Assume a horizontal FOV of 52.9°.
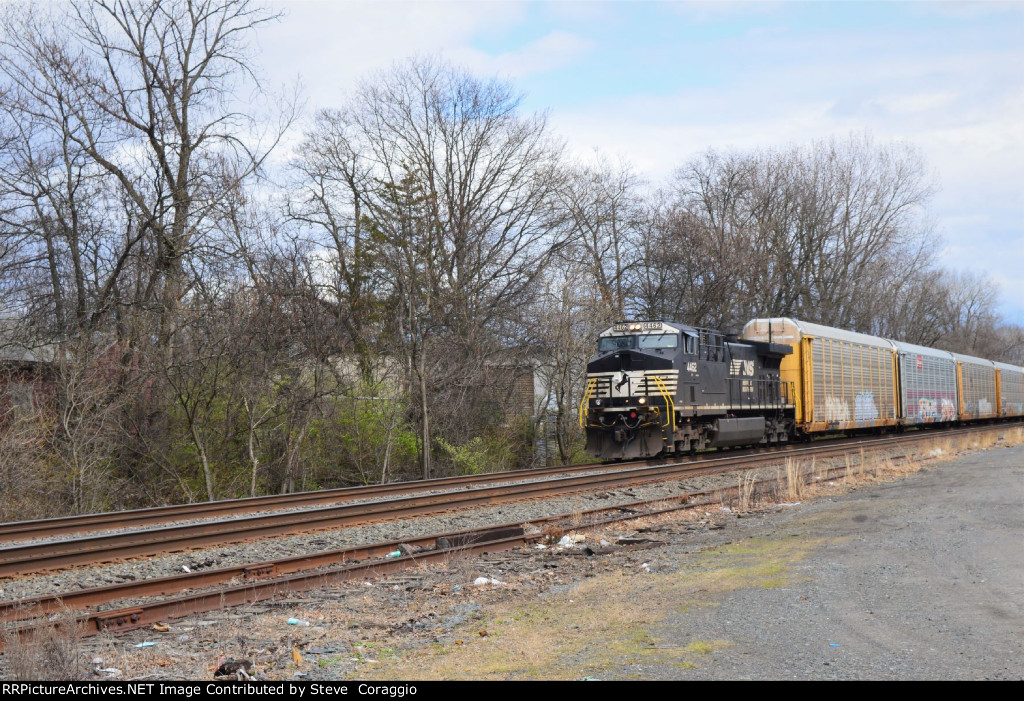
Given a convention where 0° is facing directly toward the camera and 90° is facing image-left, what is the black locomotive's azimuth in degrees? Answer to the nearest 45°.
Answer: approximately 45°

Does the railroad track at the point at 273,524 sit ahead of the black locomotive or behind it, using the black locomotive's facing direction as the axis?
ahead

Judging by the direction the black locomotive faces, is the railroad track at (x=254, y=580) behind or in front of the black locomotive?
in front
